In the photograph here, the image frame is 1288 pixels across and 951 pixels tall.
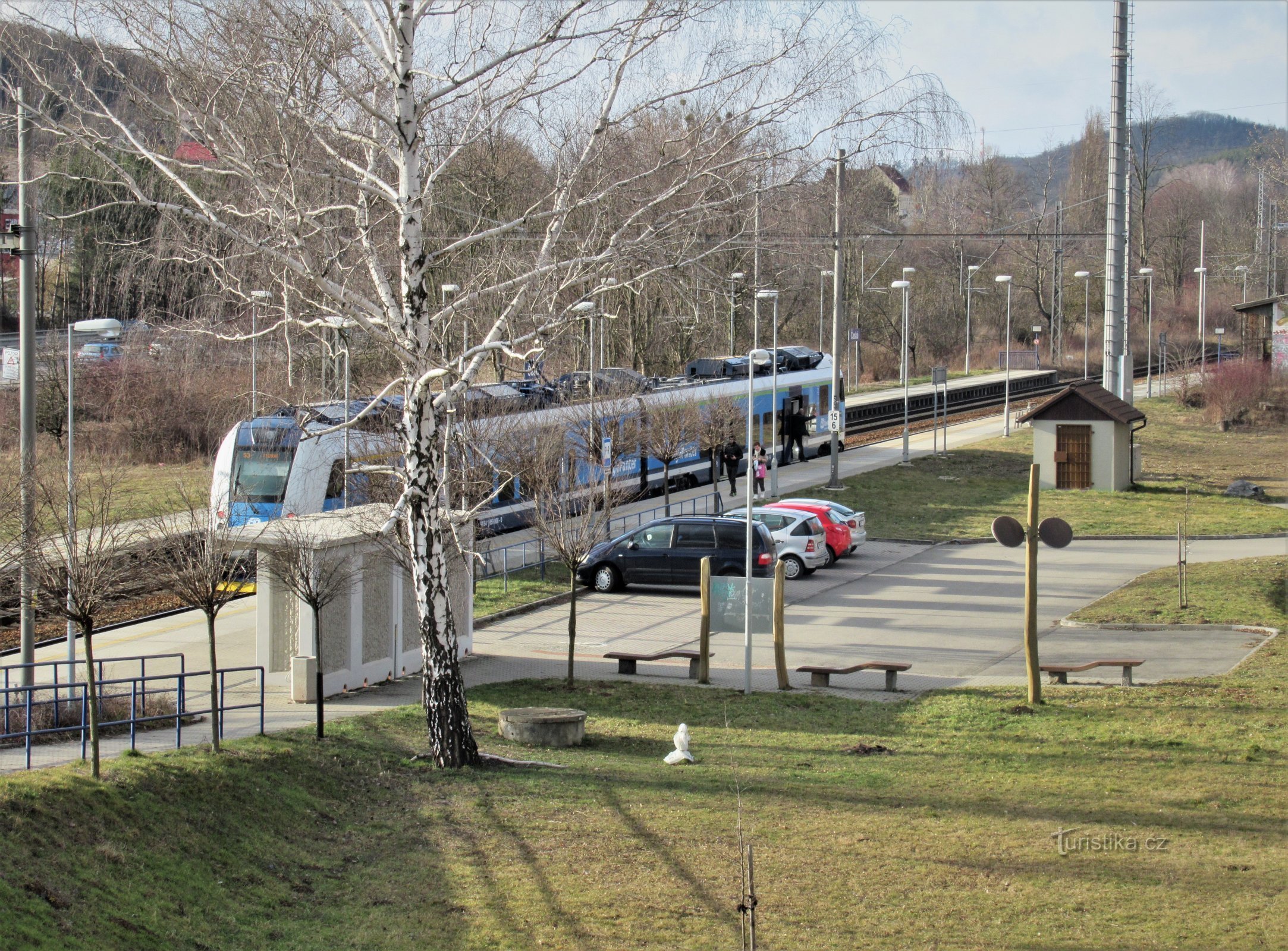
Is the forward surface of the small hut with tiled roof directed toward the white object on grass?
yes

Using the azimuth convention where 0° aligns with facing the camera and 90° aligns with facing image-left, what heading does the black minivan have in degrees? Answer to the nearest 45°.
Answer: approximately 90°

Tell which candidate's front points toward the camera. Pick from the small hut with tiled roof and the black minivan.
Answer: the small hut with tiled roof

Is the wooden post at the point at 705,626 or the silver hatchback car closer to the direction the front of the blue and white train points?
the wooden post

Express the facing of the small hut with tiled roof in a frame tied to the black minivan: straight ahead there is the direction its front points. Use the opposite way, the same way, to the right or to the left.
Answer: to the left

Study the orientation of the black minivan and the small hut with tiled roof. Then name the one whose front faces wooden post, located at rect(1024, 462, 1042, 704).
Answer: the small hut with tiled roof

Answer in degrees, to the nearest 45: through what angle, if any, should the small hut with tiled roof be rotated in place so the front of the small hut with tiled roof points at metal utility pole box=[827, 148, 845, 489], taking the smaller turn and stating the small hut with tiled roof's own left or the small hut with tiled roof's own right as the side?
approximately 45° to the small hut with tiled roof's own right

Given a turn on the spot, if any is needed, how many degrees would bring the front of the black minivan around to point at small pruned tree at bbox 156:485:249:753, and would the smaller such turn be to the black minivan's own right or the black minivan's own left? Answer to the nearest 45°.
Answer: approximately 90° to the black minivan's own left

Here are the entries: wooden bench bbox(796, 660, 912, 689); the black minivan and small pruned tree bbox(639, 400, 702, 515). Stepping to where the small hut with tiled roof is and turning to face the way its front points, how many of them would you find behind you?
0

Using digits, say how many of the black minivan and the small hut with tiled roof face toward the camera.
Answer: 1

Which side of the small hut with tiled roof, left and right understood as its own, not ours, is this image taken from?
front

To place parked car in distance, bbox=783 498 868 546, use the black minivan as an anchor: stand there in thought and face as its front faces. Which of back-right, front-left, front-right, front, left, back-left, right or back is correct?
back-right

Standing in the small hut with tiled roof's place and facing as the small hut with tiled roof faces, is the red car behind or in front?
in front

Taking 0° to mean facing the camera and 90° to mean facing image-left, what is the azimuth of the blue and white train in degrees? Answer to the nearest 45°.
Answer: approximately 45°

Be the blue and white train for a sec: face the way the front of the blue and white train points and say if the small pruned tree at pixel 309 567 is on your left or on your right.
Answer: on your left

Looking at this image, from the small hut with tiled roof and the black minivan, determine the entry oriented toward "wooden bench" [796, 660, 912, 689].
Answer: the small hut with tiled roof

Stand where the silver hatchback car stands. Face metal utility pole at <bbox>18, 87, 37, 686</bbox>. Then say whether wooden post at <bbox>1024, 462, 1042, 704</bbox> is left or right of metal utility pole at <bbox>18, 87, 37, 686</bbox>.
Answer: left
